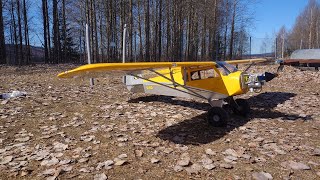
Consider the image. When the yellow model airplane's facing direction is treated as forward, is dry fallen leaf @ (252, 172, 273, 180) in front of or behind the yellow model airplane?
in front

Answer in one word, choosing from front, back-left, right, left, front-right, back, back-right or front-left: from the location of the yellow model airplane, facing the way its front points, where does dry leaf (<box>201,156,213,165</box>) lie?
front-right

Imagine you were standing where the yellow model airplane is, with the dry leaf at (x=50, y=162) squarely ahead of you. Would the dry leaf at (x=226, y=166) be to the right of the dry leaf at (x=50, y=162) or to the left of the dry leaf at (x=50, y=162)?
left

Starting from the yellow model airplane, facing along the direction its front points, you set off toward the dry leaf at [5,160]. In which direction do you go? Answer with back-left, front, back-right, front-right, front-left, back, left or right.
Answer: right

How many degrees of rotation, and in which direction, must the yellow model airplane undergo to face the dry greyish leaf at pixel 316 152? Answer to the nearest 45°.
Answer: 0° — it already faces it

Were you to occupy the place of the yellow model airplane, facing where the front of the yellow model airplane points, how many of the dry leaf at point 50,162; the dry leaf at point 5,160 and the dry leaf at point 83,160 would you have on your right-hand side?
3

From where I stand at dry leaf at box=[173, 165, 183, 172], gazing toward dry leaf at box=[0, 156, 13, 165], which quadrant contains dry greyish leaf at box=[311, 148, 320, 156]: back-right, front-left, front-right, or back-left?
back-right

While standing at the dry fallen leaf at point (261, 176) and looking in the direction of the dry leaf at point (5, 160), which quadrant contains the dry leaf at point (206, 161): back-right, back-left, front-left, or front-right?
front-right

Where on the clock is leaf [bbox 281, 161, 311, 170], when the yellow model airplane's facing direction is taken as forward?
The leaf is roughly at 1 o'clock from the yellow model airplane.

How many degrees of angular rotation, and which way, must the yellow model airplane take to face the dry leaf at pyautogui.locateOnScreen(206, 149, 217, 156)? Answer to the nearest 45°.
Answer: approximately 45° to its right

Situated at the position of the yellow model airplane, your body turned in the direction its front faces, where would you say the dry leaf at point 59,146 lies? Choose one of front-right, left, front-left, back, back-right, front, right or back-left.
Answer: right

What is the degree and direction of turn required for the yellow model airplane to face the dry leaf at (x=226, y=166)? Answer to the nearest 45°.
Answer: approximately 45° to its right

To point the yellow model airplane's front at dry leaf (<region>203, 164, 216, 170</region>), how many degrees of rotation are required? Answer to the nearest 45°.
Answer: approximately 45° to its right

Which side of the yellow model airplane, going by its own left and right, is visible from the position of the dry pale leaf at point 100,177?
right

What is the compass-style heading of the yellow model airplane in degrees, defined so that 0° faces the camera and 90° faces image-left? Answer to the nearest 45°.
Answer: approximately 315°

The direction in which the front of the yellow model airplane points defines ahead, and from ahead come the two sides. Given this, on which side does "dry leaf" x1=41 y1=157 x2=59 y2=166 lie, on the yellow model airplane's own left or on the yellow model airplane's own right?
on the yellow model airplane's own right

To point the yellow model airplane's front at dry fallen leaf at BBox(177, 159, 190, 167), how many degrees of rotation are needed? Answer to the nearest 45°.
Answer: approximately 45° to its right
